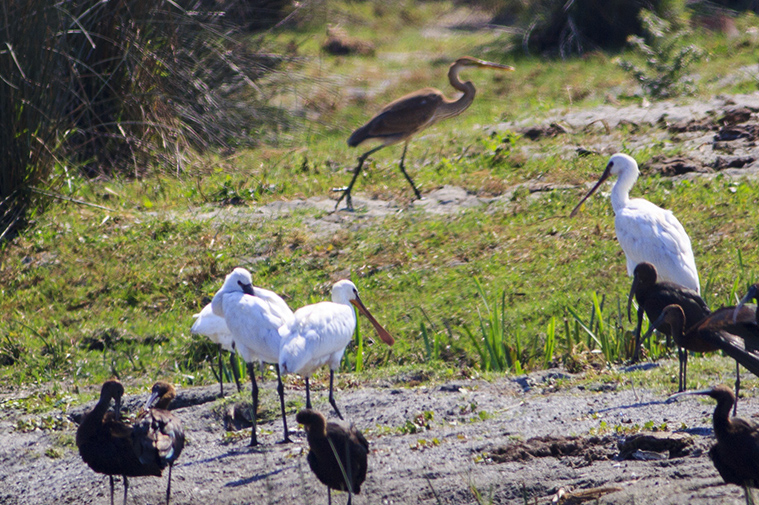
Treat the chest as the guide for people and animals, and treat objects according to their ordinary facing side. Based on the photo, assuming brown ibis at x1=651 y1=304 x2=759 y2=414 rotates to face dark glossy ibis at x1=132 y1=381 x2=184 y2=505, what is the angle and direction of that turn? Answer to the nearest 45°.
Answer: approximately 45° to its left

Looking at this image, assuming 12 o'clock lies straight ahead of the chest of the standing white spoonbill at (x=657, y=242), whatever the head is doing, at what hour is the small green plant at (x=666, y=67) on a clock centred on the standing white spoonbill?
The small green plant is roughly at 3 o'clock from the standing white spoonbill.

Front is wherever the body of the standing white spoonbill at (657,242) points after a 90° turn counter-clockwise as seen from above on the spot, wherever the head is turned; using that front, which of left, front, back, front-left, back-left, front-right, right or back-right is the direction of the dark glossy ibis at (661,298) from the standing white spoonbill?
front

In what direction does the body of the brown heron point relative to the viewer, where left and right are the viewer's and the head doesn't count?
facing to the right of the viewer

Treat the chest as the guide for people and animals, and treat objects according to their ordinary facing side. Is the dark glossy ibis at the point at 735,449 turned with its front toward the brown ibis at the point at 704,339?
no

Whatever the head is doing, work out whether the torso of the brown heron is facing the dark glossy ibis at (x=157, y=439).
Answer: no

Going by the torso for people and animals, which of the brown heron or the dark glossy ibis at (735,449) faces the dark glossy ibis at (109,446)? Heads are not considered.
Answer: the dark glossy ibis at (735,449)

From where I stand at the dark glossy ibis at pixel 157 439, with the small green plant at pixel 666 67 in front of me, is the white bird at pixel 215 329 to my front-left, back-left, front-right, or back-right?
front-left

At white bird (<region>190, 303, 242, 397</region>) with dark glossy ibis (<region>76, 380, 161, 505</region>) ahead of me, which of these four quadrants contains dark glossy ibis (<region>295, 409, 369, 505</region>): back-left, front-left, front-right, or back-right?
front-left

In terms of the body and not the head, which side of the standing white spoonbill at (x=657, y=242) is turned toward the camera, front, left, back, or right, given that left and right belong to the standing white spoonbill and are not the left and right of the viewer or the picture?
left

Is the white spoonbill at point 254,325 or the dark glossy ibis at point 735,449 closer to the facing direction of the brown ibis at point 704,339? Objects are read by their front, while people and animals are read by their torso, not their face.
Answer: the white spoonbill

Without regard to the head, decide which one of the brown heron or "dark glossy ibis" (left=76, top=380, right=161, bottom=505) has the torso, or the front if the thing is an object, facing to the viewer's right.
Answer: the brown heron

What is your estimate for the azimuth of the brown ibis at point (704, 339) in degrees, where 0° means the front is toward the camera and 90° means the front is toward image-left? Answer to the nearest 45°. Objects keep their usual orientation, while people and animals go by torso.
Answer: approximately 90°

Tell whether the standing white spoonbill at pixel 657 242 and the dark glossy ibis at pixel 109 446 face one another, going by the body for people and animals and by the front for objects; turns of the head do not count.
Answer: no

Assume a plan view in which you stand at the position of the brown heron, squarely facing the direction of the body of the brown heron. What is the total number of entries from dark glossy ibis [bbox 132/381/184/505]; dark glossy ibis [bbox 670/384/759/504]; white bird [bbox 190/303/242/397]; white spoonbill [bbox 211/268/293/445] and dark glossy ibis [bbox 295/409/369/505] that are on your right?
5

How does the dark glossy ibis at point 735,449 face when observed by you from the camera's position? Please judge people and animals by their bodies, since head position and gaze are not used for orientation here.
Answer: facing to the left of the viewer

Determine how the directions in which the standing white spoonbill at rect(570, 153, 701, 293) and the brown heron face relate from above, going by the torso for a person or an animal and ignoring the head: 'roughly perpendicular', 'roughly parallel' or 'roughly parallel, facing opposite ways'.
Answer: roughly parallel, facing opposite ways
